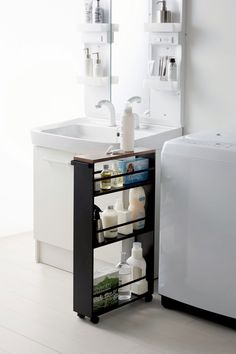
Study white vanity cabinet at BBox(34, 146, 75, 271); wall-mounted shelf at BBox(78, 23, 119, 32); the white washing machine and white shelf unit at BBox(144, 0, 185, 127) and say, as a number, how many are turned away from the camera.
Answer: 0

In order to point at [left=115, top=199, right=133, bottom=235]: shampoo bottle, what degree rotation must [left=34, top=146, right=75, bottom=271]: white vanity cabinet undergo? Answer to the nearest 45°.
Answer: approximately 90° to its left

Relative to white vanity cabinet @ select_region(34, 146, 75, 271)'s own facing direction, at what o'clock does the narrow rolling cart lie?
The narrow rolling cart is roughly at 10 o'clock from the white vanity cabinet.

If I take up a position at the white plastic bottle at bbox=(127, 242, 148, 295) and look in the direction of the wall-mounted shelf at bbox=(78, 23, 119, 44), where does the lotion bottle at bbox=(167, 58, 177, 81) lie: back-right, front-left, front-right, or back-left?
front-right

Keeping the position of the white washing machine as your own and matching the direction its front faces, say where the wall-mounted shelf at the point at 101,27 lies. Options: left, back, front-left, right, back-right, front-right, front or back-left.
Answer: right

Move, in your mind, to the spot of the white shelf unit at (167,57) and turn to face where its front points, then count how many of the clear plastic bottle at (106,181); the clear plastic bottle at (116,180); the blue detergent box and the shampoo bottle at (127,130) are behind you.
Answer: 0

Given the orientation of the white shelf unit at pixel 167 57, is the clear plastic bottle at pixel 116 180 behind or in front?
in front

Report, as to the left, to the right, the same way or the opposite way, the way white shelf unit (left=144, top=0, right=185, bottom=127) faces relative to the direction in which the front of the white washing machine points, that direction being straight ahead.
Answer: the same way

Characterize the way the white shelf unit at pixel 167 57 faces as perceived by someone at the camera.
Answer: facing the viewer and to the left of the viewer

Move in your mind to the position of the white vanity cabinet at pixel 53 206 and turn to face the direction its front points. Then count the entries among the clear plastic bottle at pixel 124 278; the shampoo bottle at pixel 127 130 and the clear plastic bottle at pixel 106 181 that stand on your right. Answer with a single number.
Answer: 0

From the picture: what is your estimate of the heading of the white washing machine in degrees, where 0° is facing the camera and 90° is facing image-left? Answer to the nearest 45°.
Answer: approximately 45°

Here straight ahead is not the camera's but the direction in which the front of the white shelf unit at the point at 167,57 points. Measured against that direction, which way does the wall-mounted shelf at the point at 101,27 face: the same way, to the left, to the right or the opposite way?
the same way

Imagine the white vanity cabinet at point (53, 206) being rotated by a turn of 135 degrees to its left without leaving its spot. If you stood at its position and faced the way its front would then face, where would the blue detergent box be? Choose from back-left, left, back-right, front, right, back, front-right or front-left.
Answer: front-right

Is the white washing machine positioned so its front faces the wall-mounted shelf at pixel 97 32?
no
